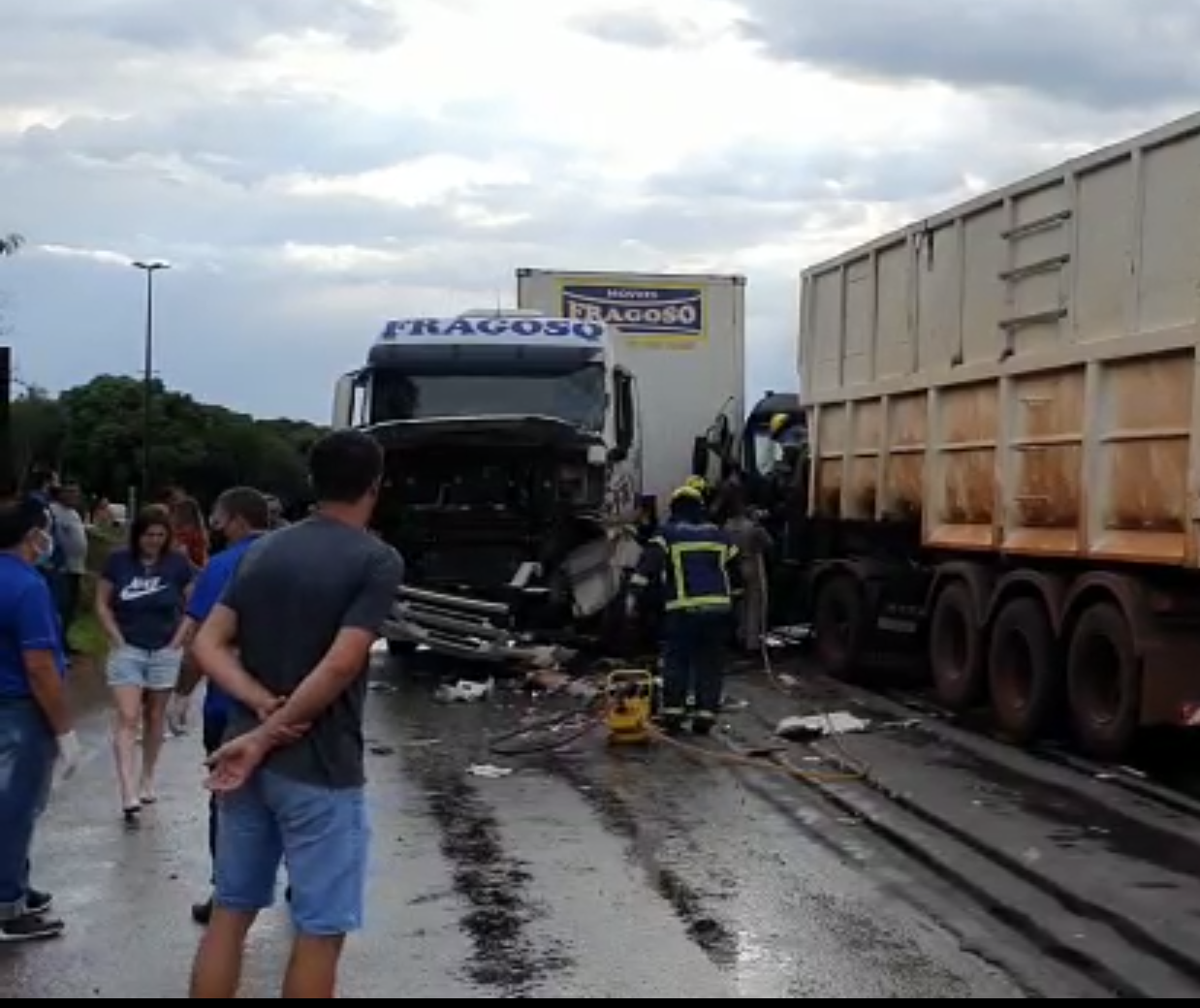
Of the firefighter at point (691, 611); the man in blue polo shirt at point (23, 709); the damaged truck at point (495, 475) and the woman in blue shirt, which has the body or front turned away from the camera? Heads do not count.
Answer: the firefighter

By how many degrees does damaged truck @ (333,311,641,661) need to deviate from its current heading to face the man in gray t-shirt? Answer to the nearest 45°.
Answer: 0° — it already faces them

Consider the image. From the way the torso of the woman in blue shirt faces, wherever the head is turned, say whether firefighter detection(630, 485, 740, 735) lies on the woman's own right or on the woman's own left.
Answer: on the woman's own left

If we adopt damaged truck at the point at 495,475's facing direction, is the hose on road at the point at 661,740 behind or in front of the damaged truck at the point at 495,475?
in front

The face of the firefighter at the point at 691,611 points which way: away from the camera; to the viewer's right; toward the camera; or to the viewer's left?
away from the camera

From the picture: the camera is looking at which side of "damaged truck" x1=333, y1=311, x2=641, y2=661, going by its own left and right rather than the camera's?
front

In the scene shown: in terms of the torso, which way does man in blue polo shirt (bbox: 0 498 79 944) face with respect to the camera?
to the viewer's right

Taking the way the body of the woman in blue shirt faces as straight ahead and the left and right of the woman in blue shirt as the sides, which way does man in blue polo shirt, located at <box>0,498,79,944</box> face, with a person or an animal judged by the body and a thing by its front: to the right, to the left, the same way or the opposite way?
to the left

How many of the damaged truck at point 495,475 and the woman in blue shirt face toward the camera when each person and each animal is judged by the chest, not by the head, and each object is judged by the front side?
2

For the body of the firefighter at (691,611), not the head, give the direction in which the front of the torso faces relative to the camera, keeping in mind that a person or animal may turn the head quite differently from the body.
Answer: away from the camera

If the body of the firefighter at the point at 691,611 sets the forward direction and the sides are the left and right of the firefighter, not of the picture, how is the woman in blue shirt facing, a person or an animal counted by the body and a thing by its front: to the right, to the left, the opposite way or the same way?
the opposite way
